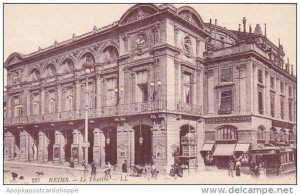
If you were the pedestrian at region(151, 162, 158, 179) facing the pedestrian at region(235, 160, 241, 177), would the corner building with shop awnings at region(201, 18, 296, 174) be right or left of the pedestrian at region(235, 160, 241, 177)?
left

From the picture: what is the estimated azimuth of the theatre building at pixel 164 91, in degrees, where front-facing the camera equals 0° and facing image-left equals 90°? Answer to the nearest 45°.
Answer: approximately 45°

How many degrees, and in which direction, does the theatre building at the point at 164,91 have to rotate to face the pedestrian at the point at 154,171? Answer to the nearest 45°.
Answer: approximately 45° to its left

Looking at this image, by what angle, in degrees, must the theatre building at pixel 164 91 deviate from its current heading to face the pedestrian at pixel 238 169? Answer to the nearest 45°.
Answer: approximately 90° to its left
